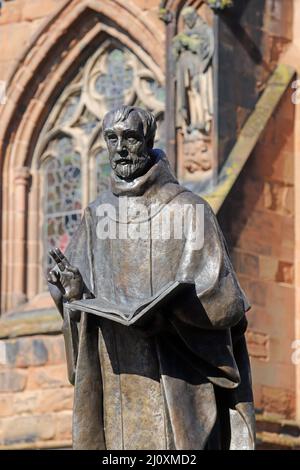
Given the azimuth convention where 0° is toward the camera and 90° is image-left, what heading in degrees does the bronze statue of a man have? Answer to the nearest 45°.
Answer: approximately 45°

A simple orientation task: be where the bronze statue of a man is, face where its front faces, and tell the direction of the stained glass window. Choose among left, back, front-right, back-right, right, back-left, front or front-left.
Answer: back-right

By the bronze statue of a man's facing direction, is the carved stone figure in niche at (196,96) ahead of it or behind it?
behind
